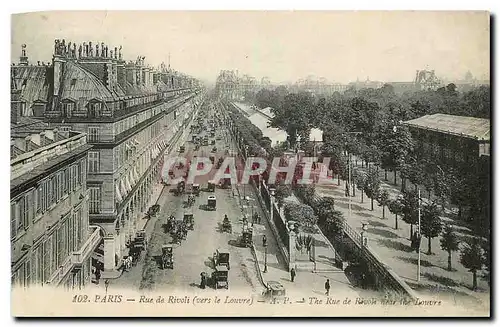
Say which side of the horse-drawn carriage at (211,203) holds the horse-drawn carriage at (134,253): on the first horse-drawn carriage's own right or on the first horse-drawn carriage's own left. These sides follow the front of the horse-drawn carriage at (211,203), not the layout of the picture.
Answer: on the first horse-drawn carriage's own left

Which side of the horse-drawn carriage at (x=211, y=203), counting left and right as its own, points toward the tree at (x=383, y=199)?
right

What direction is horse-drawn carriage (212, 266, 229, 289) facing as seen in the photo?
away from the camera

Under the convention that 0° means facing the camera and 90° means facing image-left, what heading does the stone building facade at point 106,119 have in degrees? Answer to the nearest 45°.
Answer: approximately 270°

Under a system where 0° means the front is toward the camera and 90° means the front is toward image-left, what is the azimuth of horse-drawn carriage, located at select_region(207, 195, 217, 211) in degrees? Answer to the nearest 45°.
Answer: approximately 180°

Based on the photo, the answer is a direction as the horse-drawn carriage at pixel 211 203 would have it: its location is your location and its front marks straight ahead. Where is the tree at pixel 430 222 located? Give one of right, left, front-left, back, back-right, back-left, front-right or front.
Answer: right

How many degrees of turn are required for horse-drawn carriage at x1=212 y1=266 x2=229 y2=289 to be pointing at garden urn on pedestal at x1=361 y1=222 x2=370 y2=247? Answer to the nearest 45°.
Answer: approximately 90° to its right

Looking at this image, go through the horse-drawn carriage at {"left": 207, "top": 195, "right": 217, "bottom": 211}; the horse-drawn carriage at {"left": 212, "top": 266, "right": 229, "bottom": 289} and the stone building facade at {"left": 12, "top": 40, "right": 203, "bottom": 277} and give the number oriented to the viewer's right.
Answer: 1

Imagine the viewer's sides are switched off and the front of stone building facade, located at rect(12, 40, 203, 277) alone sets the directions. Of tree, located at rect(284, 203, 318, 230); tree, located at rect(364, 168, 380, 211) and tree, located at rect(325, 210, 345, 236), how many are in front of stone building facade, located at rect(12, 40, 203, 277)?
3

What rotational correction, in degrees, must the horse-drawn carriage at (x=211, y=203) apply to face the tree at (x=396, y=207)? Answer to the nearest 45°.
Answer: approximately 90° to its right
